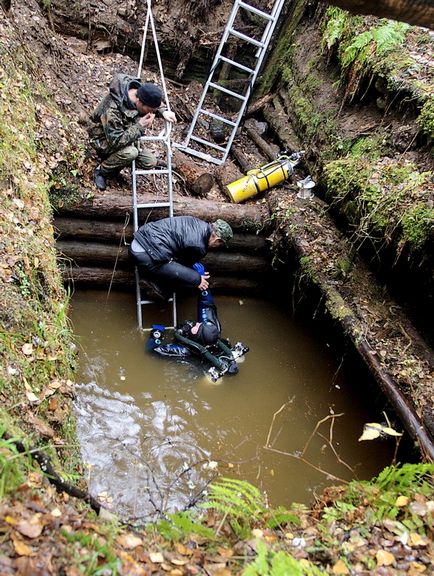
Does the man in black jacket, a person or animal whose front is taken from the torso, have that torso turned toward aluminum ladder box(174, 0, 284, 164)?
no

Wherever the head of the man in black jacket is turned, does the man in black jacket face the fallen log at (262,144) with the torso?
no

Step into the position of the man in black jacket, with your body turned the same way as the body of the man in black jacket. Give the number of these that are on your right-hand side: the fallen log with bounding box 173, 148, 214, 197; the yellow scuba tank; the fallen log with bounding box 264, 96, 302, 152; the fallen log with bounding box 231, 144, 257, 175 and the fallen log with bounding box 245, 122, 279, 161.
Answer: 0

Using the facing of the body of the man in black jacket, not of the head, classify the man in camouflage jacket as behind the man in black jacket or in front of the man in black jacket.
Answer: behind

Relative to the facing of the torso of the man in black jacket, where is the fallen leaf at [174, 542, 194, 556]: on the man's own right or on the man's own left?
on the man's own right

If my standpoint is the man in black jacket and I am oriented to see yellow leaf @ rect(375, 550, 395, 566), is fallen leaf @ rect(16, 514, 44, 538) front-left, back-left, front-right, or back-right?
front-right

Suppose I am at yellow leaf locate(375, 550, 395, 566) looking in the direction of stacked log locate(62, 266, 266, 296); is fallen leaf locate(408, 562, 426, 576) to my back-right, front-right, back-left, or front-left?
back-right

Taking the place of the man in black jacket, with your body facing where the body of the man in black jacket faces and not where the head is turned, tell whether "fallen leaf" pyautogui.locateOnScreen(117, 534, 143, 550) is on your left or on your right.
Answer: on your right

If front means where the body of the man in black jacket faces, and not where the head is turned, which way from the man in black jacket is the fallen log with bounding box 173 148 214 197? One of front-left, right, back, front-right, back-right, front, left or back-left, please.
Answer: left

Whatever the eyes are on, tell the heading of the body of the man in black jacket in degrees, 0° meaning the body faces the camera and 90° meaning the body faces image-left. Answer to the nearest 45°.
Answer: approximately 270°

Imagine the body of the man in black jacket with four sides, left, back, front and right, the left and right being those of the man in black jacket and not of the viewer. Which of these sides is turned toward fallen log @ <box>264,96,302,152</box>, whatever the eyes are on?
left

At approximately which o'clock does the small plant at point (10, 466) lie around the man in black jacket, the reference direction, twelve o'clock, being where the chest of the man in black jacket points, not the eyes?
The small plant is roughly at 3 o'clock from the man in black jacket.

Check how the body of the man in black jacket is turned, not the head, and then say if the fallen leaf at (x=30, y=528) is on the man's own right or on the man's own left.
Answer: on the man's own right

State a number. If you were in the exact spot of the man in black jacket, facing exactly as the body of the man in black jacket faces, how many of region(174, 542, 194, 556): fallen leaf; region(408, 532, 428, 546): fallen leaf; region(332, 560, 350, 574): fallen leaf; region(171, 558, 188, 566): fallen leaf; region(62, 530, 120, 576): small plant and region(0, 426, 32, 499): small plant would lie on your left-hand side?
0

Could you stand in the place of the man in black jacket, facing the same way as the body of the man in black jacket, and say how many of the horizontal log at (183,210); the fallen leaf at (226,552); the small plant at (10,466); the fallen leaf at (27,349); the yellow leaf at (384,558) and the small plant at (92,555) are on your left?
1

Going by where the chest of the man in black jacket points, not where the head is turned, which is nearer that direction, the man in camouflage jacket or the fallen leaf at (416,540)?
the fallen leaf
